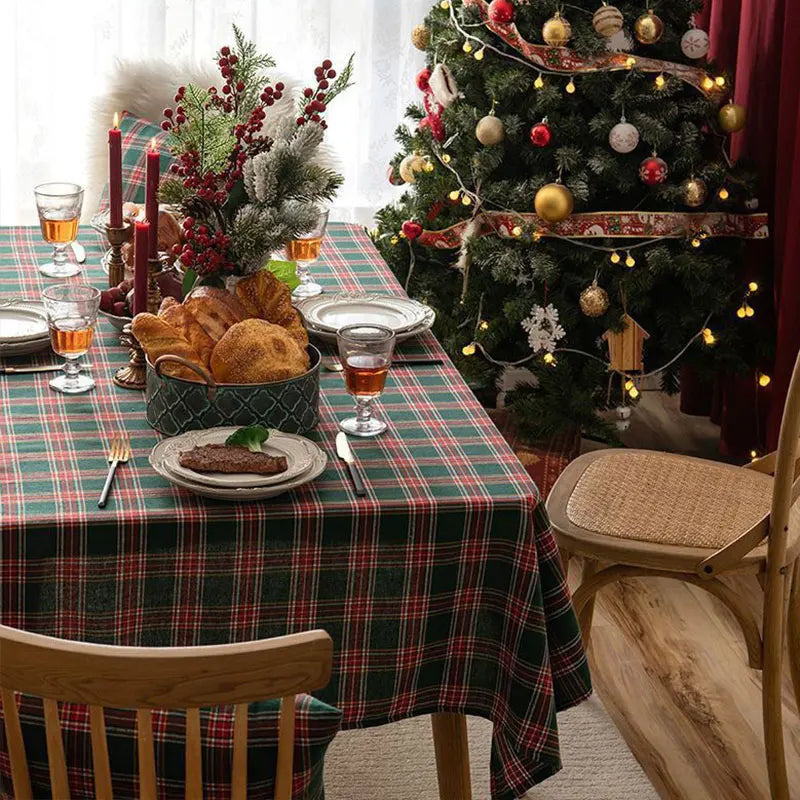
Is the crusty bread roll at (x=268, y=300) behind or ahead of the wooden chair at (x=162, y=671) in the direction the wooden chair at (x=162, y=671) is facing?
ahead

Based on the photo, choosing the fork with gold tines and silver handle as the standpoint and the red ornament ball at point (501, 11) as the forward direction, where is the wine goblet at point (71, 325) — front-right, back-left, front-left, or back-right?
front-left

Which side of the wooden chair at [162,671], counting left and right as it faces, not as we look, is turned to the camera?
back

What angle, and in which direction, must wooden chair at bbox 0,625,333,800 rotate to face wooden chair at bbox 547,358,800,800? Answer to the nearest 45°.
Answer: approximately 45° to its right

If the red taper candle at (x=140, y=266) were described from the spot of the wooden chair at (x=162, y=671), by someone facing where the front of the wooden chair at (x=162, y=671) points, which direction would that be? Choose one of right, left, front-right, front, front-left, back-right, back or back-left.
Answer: front

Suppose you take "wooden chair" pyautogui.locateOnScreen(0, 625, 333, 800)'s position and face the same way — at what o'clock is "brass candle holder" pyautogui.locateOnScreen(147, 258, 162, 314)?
The brass candle holder is roughly at 12 o'clock from the wooden chair.

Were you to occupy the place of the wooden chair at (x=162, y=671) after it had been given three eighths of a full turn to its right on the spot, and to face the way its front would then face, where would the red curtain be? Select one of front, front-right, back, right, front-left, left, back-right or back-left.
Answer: left

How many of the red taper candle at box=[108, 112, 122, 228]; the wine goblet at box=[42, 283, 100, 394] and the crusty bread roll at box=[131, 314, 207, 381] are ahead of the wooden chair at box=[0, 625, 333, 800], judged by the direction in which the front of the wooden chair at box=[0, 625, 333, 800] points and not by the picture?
3

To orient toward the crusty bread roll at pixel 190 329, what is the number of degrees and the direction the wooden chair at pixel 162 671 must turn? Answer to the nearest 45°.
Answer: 0° — it already faces it

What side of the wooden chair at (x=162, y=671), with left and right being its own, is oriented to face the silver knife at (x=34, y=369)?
front

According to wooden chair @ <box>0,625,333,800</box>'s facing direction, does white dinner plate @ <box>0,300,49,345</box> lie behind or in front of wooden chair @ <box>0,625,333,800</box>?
in front

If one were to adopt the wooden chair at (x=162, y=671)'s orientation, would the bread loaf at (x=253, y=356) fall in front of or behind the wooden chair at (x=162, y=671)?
in front

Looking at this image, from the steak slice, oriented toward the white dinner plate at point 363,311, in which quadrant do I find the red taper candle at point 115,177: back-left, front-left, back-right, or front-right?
front-left

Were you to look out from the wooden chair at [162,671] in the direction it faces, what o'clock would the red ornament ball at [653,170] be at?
The red ornament ball is roughly at 1 o'clock from the wooden chair.

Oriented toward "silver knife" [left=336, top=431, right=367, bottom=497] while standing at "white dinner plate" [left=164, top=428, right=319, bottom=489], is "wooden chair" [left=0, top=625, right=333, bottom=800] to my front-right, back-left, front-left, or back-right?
back-right

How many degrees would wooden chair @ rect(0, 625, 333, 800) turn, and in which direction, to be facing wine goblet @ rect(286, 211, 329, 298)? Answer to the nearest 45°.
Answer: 0° — it already faces it

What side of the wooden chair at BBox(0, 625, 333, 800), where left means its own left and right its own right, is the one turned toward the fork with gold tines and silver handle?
front
